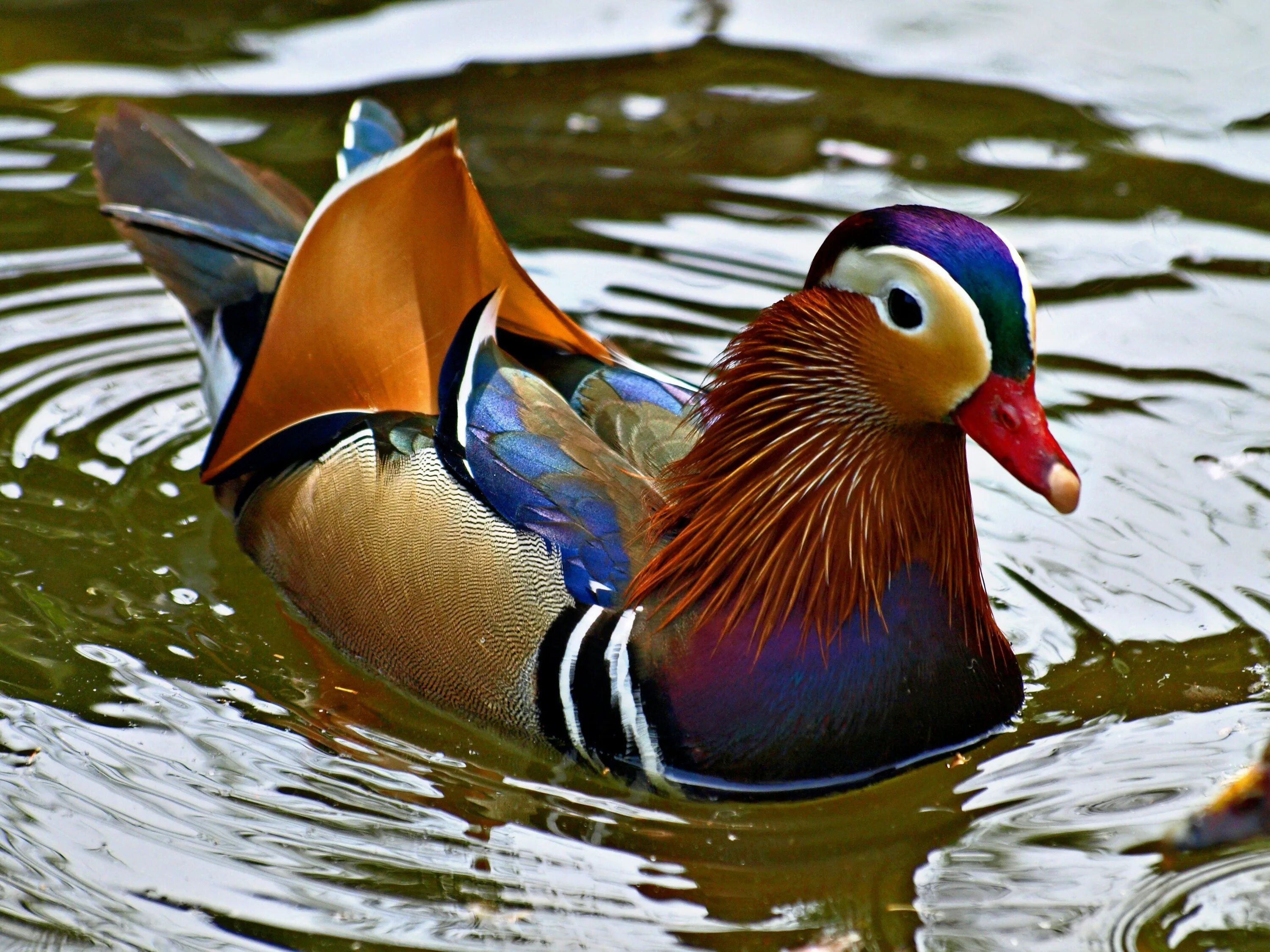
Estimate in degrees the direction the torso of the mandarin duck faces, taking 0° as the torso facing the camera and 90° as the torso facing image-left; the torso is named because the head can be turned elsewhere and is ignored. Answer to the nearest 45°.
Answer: approximately 315°
